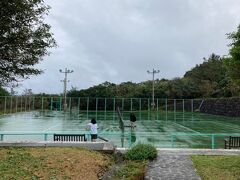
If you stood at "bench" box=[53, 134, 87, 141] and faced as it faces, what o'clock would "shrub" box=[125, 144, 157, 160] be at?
The shrub is roughly at 5 o'clock from the bench.

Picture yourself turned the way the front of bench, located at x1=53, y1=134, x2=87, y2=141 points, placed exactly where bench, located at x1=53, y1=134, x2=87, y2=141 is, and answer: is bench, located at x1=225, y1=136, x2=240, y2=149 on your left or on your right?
on your right

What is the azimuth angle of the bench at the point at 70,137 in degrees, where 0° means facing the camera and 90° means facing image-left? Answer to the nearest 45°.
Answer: approximately 180°
